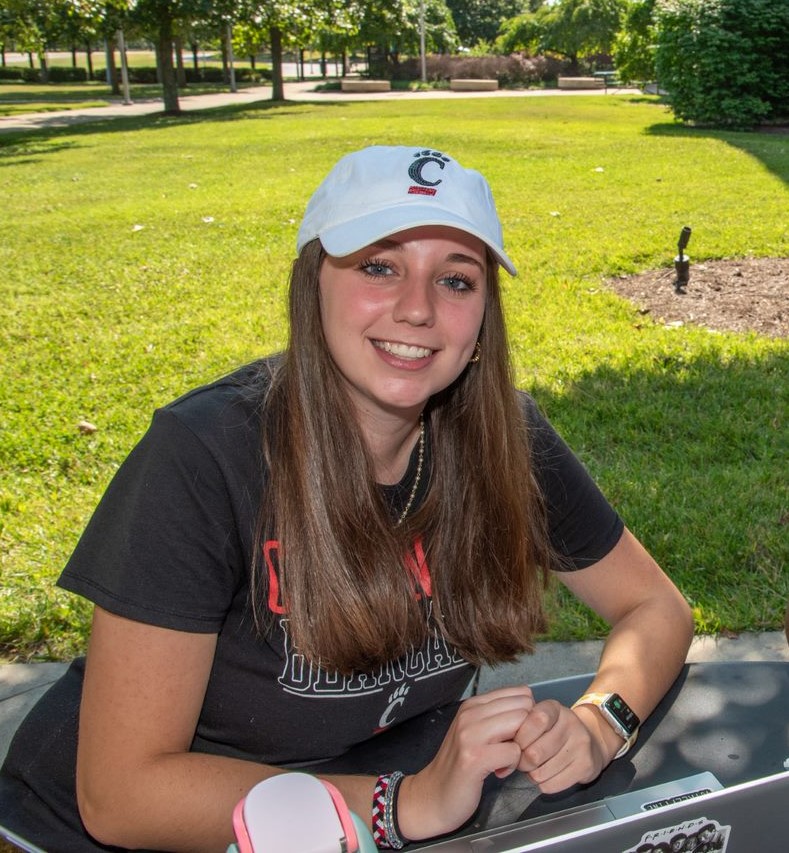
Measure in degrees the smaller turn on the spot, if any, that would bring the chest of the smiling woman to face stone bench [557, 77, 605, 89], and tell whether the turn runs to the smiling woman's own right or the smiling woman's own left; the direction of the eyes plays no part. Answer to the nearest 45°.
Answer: approximately 135° to the smiling woman's own left

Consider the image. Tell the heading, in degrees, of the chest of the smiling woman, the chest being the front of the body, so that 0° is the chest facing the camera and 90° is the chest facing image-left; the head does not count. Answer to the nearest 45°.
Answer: approximately 315°

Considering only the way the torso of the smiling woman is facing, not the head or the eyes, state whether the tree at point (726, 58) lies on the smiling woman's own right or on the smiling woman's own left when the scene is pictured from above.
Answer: on the smiling woman's own left

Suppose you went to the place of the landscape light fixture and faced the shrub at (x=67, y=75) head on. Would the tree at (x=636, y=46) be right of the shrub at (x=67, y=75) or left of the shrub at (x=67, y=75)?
right

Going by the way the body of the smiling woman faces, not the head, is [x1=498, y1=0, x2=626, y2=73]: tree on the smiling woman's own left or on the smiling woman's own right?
on the smiling woman's own left

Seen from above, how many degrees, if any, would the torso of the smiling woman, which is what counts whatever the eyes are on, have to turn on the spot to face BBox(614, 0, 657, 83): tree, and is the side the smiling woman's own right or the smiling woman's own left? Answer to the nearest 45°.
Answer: approximately 135° to the smiling woman's own left

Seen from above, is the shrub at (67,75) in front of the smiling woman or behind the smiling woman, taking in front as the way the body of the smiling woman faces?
behind

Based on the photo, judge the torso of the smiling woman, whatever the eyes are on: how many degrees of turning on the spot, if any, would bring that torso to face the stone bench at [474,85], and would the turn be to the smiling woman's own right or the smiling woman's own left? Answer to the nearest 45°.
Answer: approximately 135° to the smiling woman's own left

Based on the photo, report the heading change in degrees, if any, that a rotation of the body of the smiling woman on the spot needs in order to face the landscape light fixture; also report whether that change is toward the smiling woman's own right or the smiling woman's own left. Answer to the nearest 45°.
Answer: approximately 90° to the smiling woman's own left
